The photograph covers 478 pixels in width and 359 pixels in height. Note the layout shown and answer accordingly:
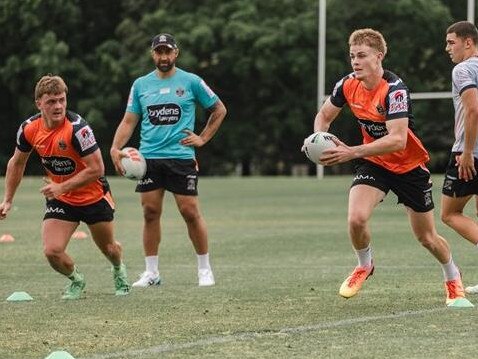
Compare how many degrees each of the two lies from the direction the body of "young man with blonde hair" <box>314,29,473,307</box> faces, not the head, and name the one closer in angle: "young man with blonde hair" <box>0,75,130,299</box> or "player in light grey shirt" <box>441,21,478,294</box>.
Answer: the young man with blonde hair

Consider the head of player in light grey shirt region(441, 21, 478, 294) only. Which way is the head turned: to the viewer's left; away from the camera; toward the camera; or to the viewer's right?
to the viewer's left

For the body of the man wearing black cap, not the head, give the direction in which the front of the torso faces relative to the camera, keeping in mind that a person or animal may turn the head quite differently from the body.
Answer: toward the camera

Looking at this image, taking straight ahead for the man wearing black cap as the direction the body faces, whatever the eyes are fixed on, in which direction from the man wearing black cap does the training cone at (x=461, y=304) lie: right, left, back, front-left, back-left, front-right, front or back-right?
front-left

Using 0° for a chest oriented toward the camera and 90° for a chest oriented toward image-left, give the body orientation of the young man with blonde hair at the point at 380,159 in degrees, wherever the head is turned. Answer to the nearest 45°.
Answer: approximately 45°

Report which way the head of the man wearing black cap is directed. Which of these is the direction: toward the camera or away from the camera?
toward the camera

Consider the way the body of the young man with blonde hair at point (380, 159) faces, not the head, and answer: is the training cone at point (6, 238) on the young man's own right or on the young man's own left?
on the young man's own right

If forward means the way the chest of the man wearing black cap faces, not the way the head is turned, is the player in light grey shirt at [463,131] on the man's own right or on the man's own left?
on the man's own left
